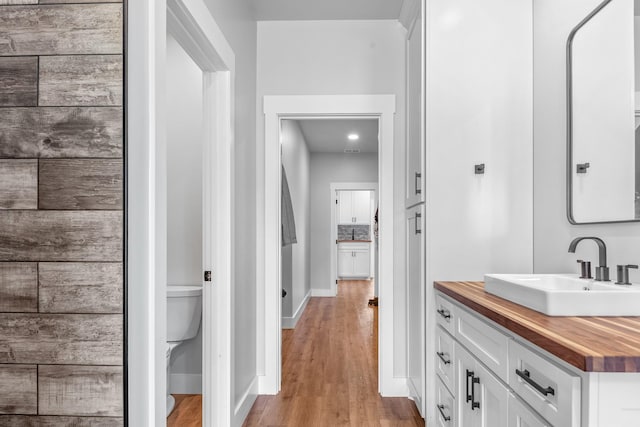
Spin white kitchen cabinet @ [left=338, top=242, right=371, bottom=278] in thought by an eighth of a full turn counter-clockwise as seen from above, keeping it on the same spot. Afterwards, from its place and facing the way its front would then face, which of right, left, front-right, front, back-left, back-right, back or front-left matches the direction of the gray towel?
front-right

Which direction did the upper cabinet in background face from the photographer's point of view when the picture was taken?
facing the viewer

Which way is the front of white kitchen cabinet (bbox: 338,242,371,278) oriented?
toward the camera

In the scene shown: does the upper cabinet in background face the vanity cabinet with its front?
yes

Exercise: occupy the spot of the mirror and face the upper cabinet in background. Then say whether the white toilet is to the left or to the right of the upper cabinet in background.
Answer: left

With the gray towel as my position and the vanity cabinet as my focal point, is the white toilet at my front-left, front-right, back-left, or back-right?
front-right

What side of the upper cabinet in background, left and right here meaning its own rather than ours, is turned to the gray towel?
front

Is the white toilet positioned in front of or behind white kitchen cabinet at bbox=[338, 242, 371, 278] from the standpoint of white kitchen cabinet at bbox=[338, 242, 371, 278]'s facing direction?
in front

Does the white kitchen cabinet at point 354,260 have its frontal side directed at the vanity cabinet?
yes

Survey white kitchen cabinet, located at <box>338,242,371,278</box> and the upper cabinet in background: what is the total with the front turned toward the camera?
2

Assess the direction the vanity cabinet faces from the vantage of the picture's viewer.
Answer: facing the viewer and to the left of the viewer

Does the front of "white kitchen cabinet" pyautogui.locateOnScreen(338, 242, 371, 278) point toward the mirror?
yes

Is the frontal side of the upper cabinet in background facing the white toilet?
yes
